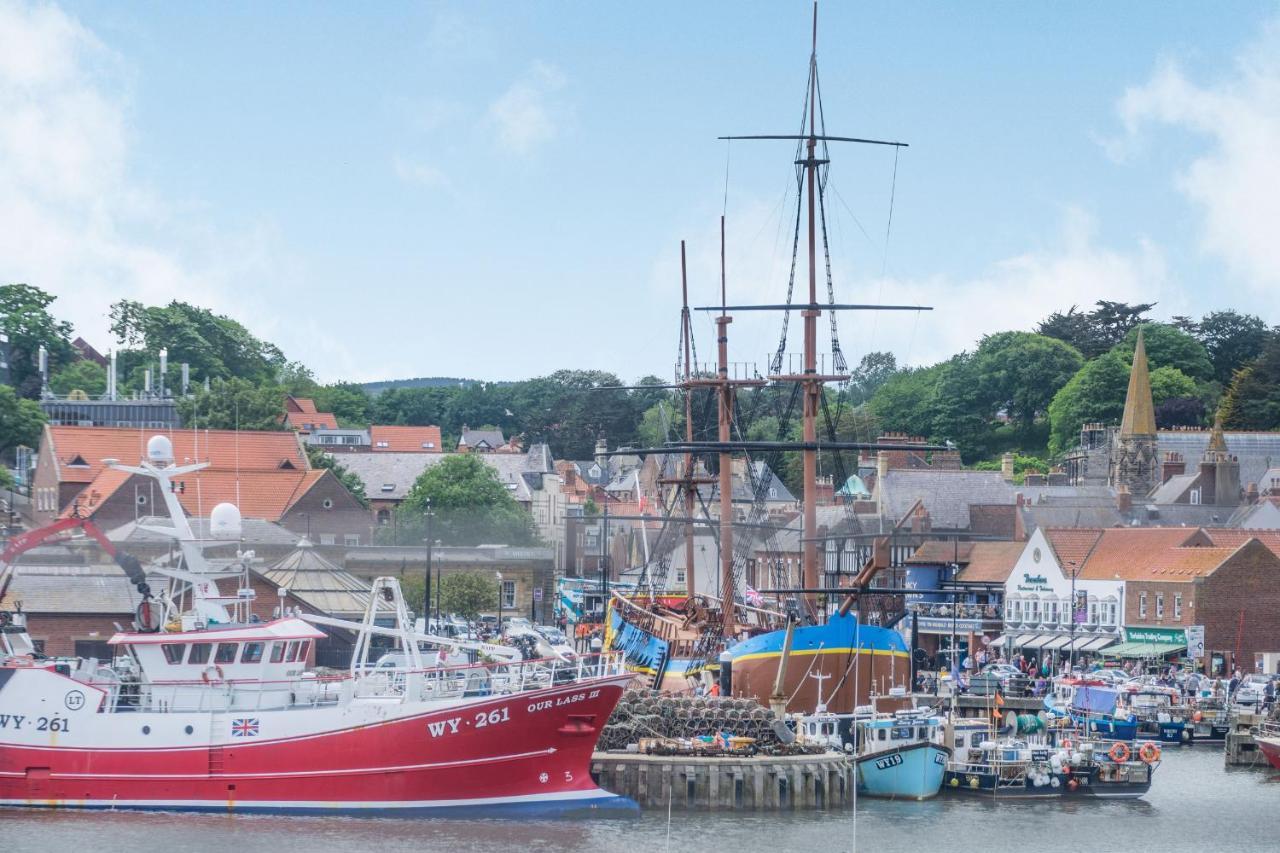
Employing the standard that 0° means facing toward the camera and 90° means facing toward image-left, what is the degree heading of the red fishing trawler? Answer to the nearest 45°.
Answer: approximately 270°
